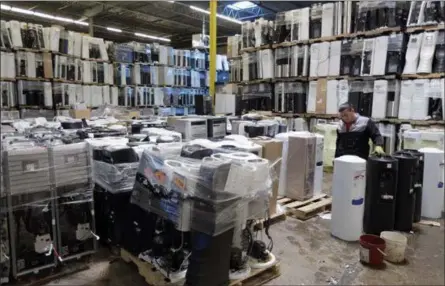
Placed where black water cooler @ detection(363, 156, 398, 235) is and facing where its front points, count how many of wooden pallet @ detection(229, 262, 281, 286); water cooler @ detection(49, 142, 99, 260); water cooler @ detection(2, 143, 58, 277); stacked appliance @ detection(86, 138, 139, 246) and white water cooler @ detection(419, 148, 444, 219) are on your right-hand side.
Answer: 4

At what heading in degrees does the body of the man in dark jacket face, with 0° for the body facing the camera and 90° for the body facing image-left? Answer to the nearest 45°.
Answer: approximately 45°

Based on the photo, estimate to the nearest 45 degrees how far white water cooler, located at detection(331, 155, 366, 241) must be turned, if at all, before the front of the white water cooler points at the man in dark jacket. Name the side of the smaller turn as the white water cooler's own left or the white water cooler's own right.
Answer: approximately 135° to the white water cooler's own left

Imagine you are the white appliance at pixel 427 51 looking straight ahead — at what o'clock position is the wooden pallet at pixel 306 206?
The wooden pallet is roughly at 1 o'clock from the white appliance.

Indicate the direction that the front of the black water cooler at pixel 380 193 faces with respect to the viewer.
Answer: facing the viewer and to the right of the viewer

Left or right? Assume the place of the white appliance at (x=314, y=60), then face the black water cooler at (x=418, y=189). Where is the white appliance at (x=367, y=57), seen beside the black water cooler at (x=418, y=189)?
left

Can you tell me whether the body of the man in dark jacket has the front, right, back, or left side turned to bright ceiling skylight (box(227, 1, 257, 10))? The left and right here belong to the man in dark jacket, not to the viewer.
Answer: right

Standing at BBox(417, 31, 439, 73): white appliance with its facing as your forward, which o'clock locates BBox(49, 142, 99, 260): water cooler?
The water cooler is roughly at 1 o'clock from the white appliance.

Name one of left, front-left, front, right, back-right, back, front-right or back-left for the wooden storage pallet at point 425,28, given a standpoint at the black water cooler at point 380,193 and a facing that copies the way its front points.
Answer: back-left

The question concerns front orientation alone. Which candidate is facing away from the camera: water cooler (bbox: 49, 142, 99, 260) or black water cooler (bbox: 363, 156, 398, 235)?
the water cooler
